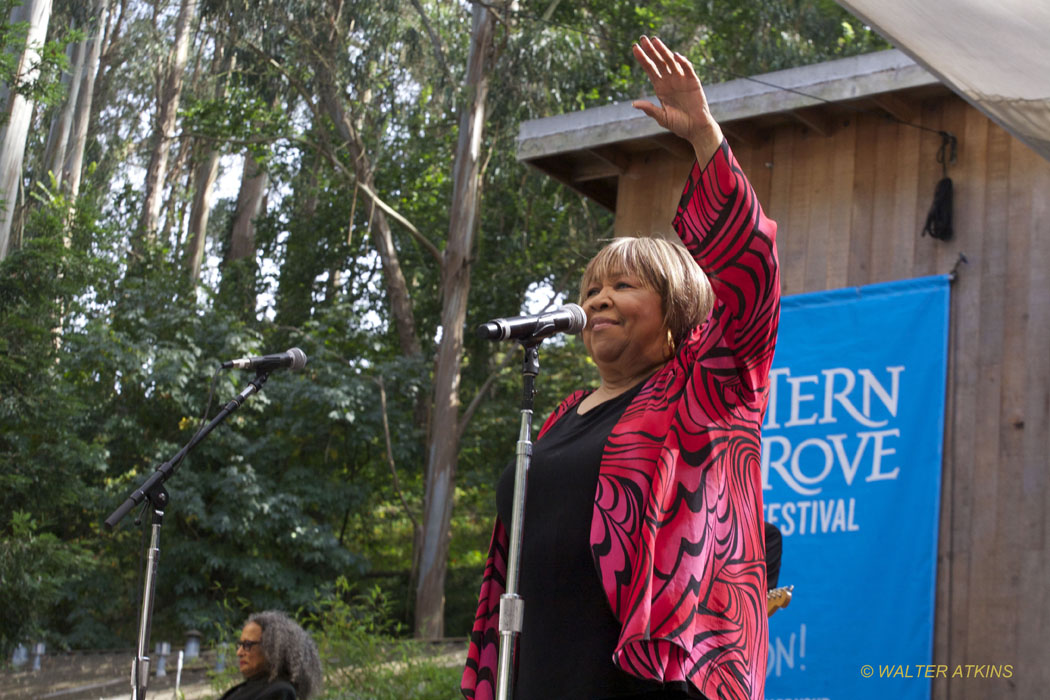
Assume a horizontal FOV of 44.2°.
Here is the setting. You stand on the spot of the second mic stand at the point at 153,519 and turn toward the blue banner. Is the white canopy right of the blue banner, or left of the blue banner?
right

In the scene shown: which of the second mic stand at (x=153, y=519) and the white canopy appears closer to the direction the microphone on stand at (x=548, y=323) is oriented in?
the white canopy

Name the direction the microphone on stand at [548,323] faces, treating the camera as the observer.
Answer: facing to the right of the viewer

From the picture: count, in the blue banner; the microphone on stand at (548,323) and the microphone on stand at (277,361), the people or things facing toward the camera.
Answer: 1

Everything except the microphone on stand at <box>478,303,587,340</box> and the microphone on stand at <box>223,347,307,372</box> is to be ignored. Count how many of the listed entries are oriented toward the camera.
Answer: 0

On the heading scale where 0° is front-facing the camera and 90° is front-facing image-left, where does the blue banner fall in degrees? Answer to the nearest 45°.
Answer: approximately 0°

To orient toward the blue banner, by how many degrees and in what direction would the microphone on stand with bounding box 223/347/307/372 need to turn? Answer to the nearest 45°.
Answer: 0° — it already faces it

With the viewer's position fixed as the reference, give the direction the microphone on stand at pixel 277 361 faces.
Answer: facing to the right of the viewer
